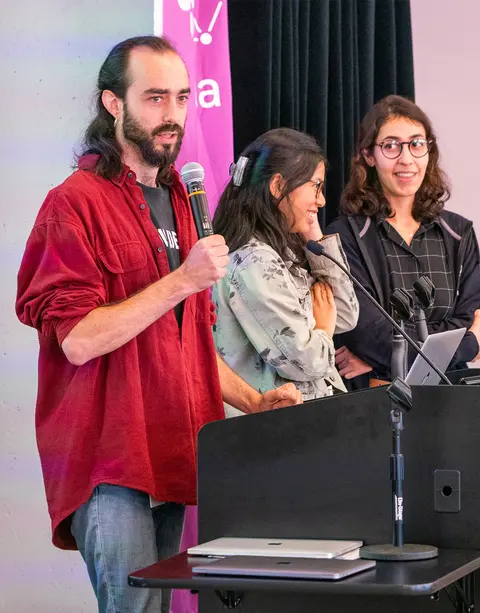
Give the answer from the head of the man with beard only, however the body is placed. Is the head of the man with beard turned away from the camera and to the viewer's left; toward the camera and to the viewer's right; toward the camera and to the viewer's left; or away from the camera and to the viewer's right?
toward the camera and to the viewer's right

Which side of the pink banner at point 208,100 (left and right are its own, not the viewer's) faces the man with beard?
front

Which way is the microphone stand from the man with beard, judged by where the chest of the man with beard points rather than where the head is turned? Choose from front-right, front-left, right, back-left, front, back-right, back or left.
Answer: front

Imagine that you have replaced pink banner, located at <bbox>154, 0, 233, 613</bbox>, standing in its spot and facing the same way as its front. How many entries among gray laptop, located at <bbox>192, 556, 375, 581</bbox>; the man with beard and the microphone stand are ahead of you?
3

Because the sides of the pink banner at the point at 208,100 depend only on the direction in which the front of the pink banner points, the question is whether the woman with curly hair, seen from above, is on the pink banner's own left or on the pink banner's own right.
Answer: on the pink banner's own left

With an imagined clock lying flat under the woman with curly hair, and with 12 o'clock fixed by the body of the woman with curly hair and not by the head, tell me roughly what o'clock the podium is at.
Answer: The podium is roughly at 12 o'clock from the woman with curly hair.

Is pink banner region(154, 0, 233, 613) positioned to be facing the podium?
yes

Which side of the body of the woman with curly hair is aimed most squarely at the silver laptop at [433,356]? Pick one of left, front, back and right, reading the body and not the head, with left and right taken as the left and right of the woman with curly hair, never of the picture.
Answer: front

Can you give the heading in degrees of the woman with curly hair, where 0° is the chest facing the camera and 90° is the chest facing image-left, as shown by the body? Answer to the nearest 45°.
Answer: approximately 0°

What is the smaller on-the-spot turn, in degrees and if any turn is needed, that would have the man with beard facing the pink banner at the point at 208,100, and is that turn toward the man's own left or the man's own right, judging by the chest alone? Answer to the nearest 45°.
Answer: approximately 135° to the man's own left

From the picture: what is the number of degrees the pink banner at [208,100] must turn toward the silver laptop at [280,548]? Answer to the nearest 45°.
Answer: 0° — it already faces it

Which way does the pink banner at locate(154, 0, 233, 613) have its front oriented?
toward the camera

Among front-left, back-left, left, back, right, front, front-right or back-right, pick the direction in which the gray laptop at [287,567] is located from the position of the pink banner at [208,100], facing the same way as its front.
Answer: front

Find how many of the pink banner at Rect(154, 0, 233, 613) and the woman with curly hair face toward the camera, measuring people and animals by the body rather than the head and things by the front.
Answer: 2
